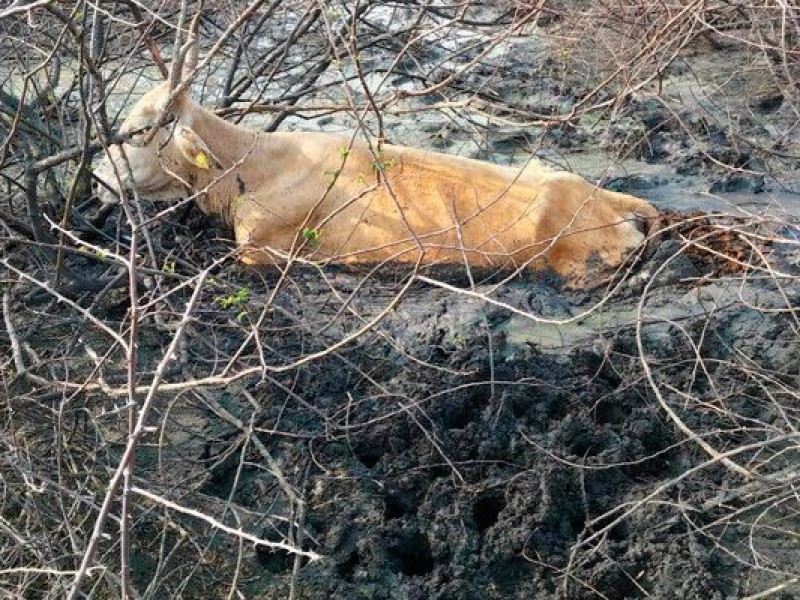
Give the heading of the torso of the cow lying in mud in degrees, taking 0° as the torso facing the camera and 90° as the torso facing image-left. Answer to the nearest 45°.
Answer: approximately 90°
